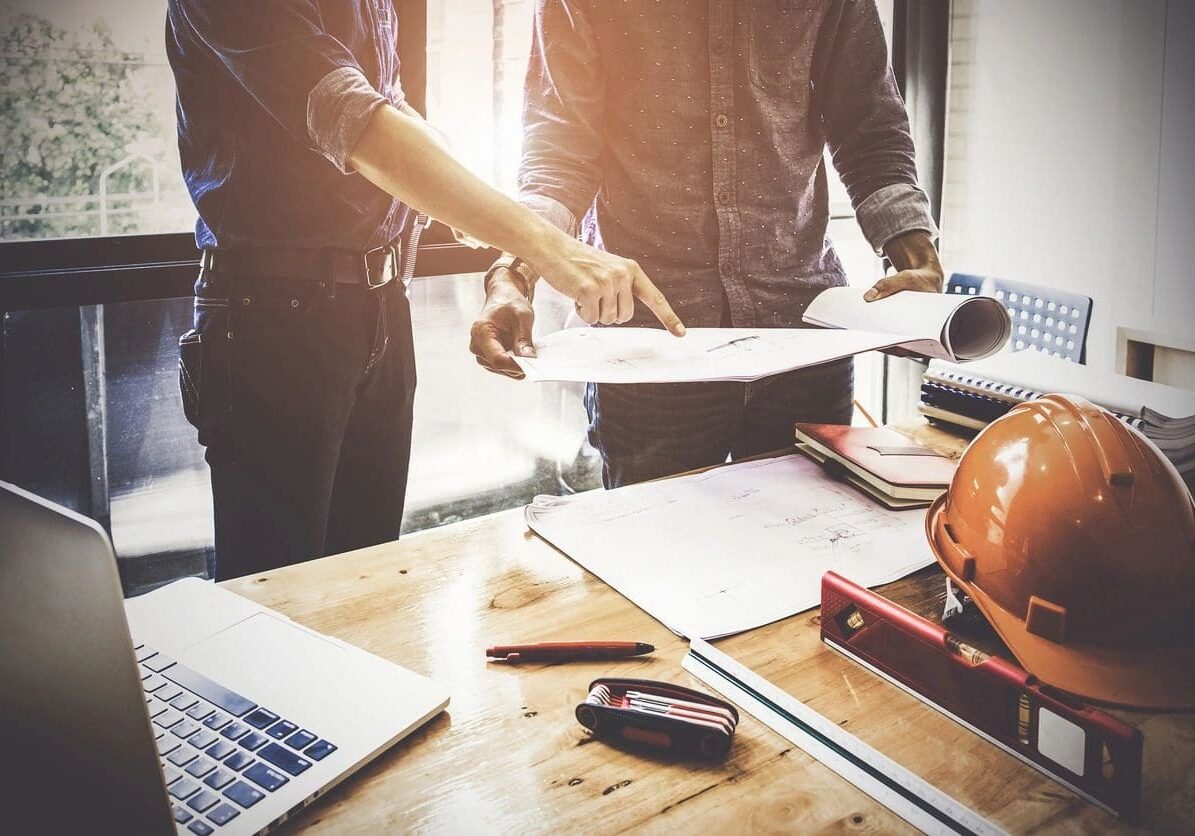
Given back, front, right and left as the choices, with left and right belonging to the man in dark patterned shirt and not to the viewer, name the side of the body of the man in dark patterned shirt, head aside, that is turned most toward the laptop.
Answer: front

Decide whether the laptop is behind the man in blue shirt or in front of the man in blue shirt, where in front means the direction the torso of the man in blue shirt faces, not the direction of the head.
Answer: in front

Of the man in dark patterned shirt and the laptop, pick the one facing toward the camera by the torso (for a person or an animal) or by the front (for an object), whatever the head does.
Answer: the man in dark patterned shirt

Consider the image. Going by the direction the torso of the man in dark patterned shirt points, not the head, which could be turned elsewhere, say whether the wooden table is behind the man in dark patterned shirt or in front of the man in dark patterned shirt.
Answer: in front

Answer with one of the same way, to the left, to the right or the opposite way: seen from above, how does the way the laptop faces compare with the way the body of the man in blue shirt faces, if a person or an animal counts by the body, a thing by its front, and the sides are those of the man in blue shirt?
to the left

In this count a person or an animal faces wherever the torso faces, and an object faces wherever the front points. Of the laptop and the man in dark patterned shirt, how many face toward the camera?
1

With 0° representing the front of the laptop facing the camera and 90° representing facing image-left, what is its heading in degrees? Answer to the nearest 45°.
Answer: approximately 225°

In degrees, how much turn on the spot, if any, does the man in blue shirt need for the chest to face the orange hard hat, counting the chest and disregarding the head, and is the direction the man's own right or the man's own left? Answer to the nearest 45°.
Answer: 0° — they already face it

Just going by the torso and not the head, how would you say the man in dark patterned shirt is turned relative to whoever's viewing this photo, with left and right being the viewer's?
facing the viewer
